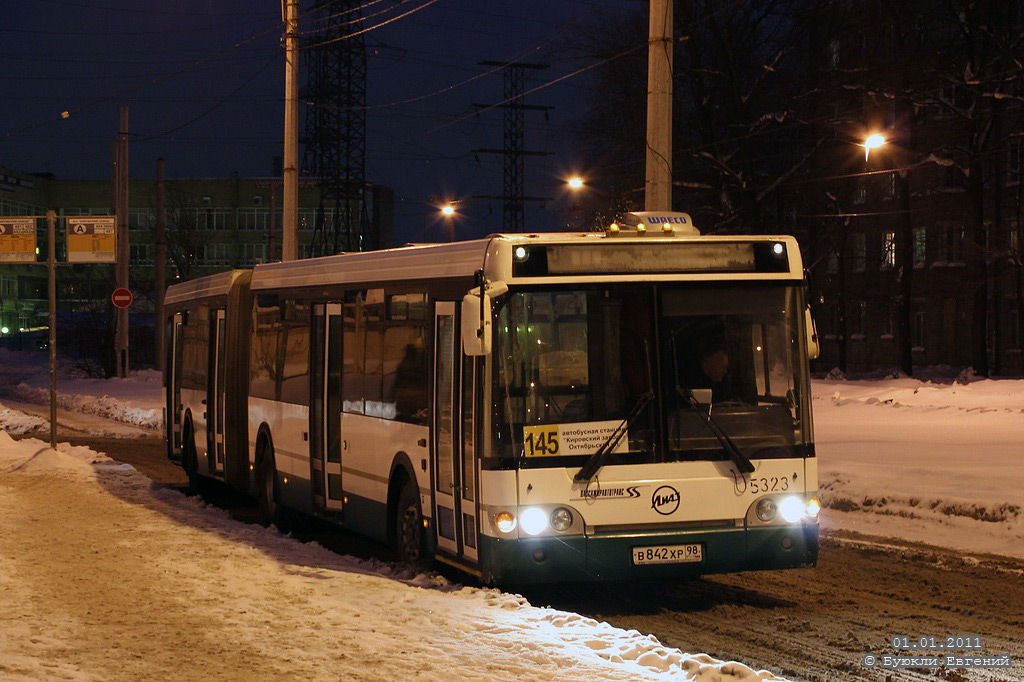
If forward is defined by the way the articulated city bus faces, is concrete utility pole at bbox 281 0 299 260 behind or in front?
behind

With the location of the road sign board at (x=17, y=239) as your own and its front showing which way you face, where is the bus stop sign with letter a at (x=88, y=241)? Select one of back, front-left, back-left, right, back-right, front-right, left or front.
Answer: left

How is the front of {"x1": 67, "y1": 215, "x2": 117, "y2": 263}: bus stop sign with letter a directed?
toward the camera

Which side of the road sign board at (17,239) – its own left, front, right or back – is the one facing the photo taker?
front

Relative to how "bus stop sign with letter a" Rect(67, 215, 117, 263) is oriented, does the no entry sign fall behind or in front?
behind

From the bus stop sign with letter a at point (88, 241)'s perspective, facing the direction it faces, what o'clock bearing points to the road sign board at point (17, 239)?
The road sign board is roughly at 3 o'clock from the bus stop sign with letter a.

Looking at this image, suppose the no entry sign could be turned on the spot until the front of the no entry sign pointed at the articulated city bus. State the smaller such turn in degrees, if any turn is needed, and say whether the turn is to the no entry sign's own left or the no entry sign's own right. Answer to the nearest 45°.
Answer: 0° — it already faces it

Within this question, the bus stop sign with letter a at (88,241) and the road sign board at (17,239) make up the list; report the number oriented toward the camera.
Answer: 2

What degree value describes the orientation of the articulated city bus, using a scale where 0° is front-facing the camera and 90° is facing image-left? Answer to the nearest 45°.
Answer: approximately 315°

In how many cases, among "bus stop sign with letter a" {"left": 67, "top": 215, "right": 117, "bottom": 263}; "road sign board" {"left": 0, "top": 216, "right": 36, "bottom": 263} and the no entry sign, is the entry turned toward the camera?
3
